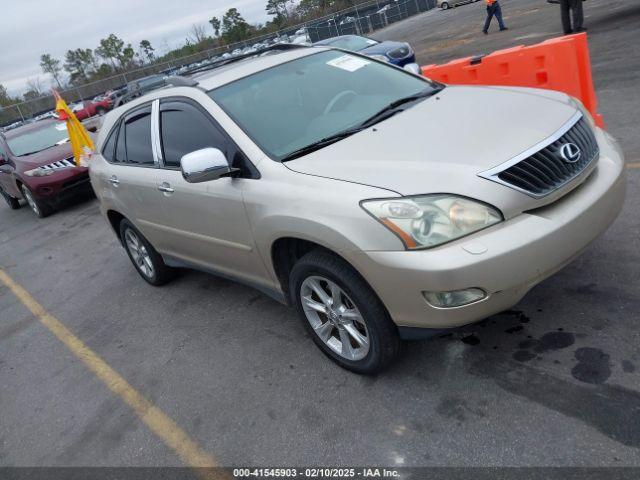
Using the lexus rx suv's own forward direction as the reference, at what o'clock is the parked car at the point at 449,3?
The parked car is roughly at 8 o'clock from the lexus rx suv.

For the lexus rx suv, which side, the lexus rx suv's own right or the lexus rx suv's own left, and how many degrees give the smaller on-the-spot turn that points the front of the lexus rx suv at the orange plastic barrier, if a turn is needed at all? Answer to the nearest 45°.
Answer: approximately 90° to the lexus rx suv's own left

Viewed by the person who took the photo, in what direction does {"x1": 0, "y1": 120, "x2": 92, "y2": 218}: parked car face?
facing the viewer and to the right of the viewer

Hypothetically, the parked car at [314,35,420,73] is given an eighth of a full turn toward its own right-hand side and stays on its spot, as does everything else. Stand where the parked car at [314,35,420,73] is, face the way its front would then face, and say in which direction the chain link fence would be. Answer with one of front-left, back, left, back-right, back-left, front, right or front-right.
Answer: back

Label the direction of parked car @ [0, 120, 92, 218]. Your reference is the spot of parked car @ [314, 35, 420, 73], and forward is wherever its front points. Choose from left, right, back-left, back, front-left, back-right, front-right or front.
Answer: right

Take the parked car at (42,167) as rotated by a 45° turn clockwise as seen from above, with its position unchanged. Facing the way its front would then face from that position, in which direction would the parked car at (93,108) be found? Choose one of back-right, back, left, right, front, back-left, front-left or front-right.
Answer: back

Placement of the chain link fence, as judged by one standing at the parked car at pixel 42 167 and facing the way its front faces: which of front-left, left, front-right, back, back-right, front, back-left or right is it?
left

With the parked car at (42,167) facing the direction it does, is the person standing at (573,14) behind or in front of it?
in front

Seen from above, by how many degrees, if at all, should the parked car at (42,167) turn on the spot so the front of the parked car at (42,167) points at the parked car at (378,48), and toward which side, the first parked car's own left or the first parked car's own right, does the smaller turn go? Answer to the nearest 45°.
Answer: approximately 45° to the first parked car's own left

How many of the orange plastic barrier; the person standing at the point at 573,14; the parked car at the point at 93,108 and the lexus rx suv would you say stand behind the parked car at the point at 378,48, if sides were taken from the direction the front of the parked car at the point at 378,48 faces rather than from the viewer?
1

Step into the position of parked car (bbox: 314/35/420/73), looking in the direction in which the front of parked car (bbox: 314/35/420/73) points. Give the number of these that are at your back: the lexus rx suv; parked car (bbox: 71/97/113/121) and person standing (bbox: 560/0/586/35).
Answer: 1

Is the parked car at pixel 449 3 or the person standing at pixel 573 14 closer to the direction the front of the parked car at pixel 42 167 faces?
the person standing

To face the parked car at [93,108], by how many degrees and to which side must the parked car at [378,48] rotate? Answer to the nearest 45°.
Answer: approximately 180°

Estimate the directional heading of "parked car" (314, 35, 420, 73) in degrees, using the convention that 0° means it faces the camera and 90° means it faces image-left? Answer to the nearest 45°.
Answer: approximately 315°

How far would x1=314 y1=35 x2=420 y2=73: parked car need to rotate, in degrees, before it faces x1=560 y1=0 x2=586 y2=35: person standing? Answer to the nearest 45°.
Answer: approximately 45° to its left
